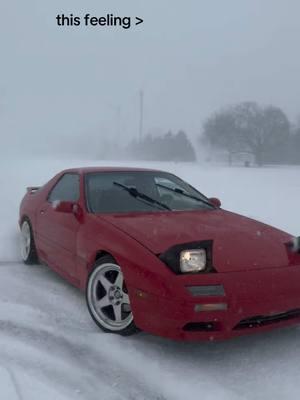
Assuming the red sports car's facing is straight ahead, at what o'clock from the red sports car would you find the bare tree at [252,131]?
The bare tree is roughly at 8 o'clock from the red sports car.

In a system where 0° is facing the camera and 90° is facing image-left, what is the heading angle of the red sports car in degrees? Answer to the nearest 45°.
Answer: approximately 315°
